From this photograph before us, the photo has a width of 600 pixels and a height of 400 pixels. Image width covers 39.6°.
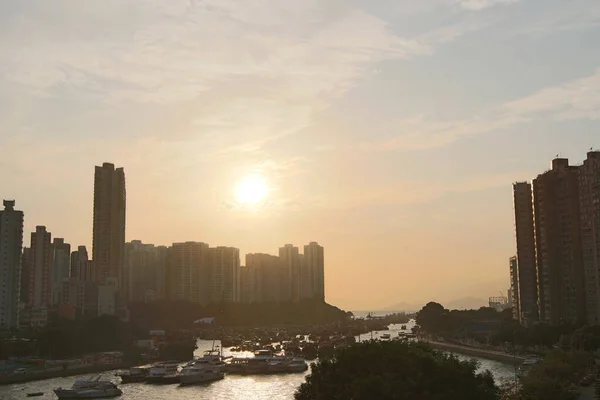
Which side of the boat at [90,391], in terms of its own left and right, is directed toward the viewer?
left

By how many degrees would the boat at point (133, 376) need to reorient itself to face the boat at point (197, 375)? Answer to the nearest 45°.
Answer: approximately 180°

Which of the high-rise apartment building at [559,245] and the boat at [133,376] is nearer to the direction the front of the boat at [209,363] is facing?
the boat

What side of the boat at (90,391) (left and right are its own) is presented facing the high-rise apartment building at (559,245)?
back

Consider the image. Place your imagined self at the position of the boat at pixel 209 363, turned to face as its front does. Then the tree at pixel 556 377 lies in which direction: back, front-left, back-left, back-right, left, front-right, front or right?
back-left

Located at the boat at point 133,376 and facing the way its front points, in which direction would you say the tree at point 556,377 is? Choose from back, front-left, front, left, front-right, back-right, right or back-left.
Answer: back-left

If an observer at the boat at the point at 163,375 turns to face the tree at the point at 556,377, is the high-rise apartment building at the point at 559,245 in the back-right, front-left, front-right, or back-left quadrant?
front-left

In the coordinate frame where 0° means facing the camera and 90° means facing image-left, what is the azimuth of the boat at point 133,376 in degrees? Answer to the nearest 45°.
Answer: approximately 90°

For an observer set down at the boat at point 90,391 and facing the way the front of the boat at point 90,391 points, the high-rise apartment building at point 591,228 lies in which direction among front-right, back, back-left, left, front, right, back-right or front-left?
back

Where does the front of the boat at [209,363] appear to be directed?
to the viewer's left

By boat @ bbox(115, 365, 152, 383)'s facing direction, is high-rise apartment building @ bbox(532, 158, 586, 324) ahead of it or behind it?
behind

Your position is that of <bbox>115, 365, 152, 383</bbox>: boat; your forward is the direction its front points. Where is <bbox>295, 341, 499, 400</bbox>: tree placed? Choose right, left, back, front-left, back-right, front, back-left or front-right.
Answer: left

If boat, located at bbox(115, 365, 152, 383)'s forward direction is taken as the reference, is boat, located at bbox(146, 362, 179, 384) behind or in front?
behind

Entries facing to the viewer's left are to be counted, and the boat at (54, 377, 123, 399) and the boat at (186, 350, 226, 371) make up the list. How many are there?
2
